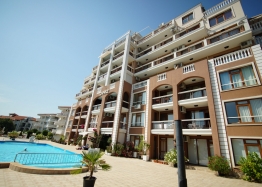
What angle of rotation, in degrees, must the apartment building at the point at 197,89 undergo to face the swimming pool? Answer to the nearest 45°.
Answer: approximately 45° to its right

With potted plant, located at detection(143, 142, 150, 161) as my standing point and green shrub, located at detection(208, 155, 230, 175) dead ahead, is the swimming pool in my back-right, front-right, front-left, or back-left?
back-right

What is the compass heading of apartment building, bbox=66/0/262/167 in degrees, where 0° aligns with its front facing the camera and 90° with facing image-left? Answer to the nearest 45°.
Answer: approximately 45°

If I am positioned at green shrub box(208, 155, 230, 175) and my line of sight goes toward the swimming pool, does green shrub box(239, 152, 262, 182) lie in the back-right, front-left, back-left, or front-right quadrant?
back-left
